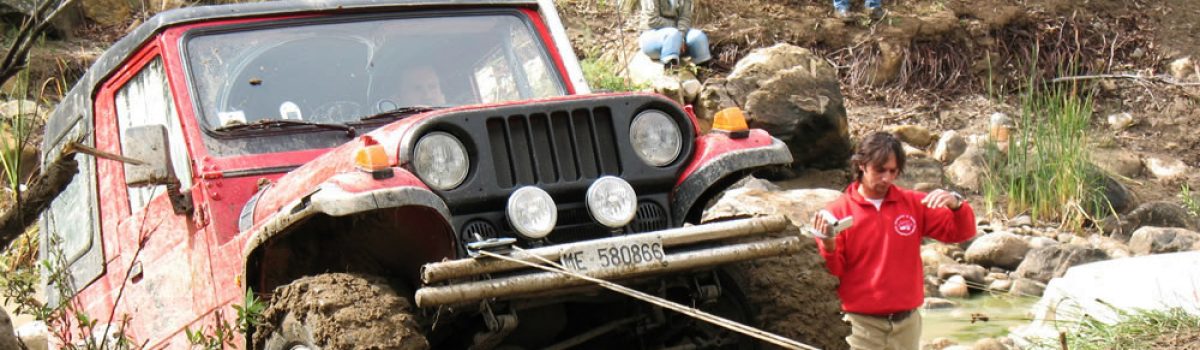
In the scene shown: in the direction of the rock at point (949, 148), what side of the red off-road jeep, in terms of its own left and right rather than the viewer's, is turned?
left

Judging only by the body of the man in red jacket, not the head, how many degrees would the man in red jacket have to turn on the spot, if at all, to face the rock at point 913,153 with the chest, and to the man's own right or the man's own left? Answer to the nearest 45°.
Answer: approximately 180°

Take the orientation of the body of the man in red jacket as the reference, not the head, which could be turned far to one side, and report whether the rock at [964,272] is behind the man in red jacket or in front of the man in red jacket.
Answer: behind

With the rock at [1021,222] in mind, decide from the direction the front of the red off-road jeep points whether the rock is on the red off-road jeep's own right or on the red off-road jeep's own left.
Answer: on the red off-road jeep's own left

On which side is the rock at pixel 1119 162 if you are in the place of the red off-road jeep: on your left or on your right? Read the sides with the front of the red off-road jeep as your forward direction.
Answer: on your left

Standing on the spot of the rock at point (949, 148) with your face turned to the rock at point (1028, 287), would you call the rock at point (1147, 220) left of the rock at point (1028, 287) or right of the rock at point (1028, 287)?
left

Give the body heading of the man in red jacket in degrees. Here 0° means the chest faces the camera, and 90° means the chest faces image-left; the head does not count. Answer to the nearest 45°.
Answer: approximately 0°

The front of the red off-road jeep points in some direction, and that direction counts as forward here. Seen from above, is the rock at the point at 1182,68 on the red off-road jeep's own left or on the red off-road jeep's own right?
on the red off-road jeep's own left

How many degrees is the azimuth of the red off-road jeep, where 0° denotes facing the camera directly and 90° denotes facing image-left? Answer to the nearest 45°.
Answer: approximately 315°
